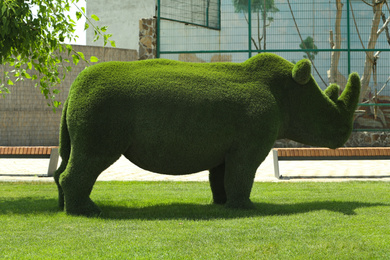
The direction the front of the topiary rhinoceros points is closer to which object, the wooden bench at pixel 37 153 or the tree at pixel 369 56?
the tree

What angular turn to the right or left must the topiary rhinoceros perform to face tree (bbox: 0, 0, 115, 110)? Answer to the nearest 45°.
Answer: approximately 135° to its left

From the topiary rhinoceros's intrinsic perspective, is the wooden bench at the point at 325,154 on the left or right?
on its left

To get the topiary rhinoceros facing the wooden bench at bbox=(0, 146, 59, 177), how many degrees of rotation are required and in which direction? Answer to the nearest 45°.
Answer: approximately 135° to its left

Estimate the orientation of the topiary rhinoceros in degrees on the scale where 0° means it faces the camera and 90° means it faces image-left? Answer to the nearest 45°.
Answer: approximately 270°

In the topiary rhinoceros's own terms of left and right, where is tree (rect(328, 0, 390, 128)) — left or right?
on its left

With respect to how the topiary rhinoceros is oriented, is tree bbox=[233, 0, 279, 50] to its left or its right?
on its left

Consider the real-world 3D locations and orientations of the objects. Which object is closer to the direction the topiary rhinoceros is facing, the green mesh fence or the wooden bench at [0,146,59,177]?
the green mesh fence
